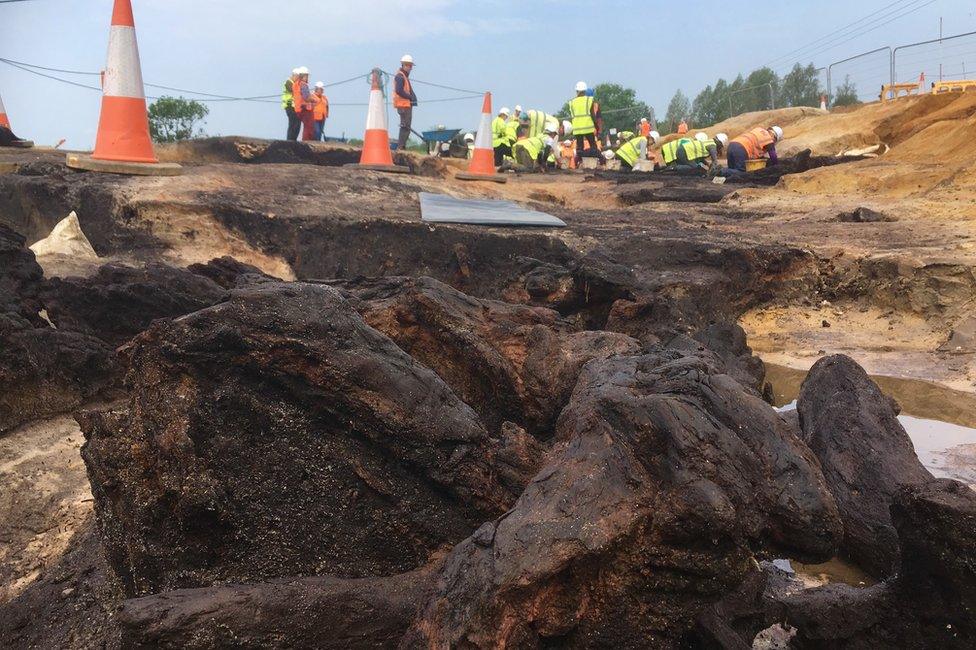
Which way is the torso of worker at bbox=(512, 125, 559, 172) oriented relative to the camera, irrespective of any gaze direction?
to the viewer's right

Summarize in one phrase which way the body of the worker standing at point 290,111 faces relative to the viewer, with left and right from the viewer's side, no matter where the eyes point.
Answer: facing to the right of the viewer

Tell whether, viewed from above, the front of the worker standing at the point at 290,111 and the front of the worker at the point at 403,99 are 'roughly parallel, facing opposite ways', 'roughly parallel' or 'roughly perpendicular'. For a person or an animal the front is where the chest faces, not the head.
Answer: roughly parallel

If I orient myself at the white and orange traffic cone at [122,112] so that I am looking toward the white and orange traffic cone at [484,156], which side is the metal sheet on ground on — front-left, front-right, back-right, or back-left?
front-right

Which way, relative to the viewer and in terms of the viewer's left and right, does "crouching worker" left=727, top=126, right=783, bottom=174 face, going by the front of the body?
facing to the right of the viewer
